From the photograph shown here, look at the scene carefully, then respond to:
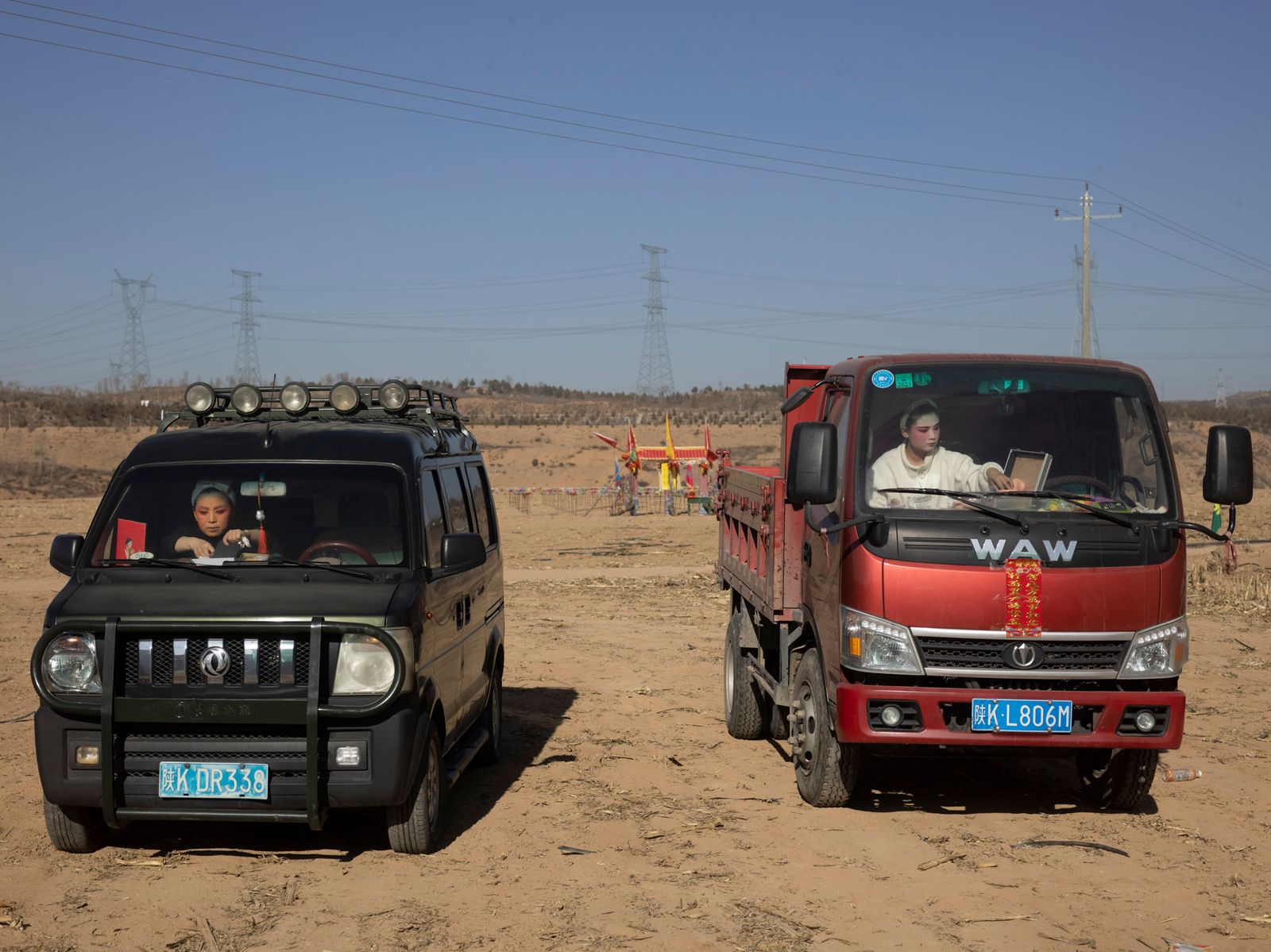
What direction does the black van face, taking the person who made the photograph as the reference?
facing the viewer

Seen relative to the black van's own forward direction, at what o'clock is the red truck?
The red truck is roughly at 9 o'clock from the black van.
